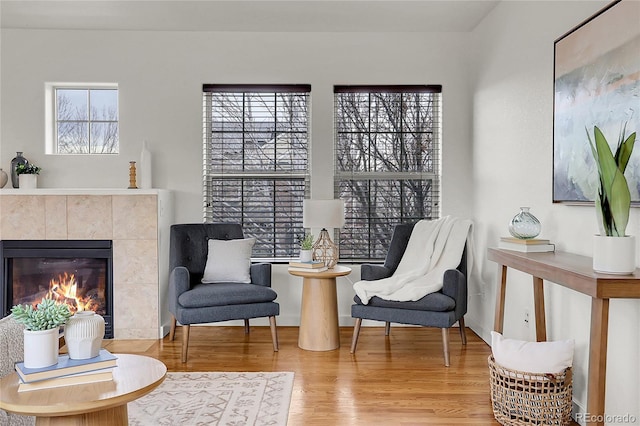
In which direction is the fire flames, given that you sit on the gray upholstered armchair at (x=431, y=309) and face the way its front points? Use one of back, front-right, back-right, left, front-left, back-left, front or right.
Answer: front-right

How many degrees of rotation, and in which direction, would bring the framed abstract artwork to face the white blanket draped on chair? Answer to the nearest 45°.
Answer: approximately 90° to its right

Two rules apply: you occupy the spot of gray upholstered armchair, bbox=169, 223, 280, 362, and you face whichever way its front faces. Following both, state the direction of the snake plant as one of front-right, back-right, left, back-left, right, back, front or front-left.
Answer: front

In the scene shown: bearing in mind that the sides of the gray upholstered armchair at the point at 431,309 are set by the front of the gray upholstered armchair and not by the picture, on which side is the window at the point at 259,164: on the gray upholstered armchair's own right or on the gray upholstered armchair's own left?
on the gray upholstered armchair's own right

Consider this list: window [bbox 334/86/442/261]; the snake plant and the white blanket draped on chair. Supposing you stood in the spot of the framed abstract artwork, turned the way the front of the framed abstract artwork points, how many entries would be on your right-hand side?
2

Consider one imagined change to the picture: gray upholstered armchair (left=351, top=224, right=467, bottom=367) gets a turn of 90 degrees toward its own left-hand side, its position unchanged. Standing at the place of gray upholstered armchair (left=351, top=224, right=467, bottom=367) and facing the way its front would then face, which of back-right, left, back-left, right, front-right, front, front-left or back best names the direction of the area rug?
right

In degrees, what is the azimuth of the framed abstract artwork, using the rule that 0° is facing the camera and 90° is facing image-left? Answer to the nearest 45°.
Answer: approximately 45°

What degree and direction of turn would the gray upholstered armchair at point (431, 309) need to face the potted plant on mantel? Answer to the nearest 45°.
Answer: approximately 45° to its right

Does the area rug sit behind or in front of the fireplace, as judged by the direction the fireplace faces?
in front

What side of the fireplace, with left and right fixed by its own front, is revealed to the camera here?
front

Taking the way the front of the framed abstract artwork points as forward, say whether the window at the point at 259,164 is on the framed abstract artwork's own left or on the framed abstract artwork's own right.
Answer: on the framed abstract artwork's own right

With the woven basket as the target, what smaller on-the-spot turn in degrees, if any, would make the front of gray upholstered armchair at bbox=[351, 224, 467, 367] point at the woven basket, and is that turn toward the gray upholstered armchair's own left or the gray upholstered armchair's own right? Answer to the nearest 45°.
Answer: approximately 45° to the gray upholstered armchair's own left

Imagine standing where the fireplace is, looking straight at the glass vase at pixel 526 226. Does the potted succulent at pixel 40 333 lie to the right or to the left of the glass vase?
right

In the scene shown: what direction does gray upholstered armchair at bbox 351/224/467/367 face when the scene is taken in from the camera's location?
facing the viewer and to the left of the viewer

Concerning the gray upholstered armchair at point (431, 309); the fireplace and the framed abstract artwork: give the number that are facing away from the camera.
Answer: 0

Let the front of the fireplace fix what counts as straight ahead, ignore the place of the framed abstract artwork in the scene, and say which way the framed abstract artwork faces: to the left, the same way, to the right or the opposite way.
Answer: to the right

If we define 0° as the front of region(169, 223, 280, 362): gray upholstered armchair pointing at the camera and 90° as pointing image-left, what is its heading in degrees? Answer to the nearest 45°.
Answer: approximately 315°

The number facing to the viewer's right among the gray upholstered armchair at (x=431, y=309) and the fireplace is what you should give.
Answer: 0
